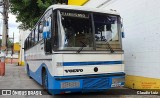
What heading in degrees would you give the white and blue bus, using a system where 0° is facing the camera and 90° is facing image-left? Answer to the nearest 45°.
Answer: approximately 315°

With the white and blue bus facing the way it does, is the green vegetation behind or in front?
behind
